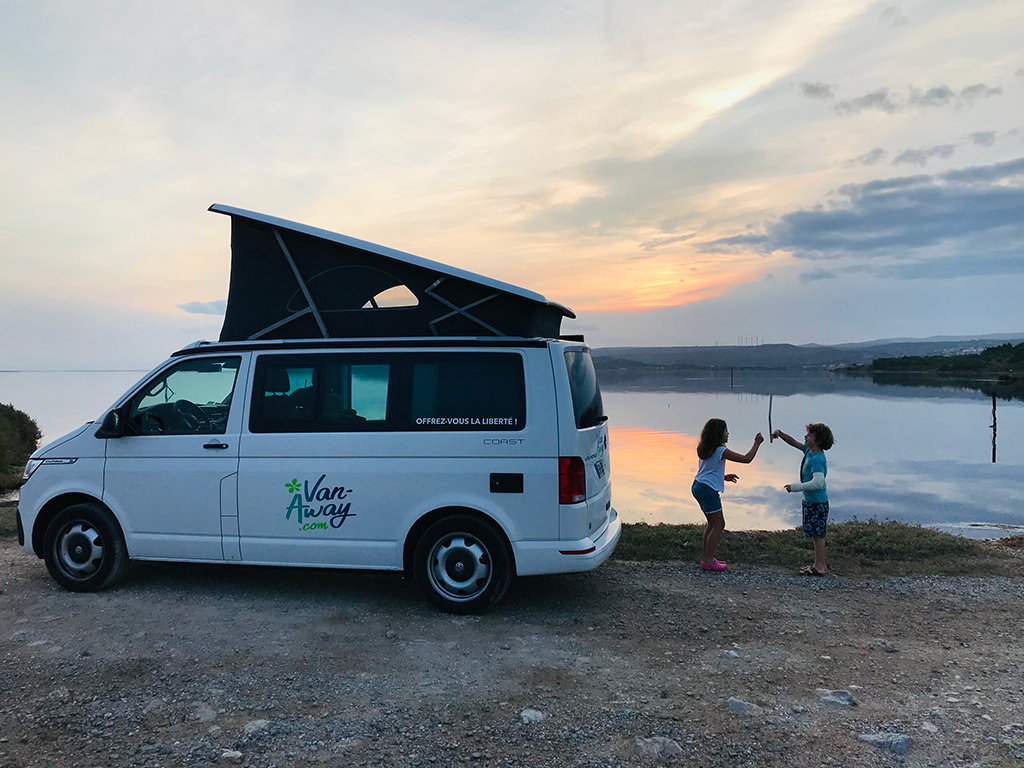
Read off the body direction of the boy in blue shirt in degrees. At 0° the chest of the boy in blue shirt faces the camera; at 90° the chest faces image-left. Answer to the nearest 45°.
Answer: approximately 90°

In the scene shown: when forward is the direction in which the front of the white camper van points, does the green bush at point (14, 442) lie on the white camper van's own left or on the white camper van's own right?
on the white camper van's own right

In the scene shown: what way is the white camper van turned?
to the viewer's left

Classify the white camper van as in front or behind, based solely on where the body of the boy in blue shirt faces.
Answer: in front

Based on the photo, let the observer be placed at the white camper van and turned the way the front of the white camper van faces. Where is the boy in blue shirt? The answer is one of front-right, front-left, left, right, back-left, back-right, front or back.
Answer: back

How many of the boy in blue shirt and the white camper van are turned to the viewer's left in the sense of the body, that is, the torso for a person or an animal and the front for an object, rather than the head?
2

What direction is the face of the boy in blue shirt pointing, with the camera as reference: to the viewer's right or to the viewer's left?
to the viewer's left
